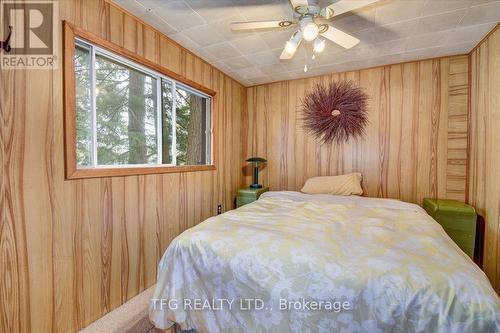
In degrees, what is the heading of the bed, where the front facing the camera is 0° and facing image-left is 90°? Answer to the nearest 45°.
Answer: approximately 0°

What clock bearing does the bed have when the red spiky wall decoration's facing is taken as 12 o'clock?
The bed is roughly at 12 o'clock from the red spiky wall decoration.

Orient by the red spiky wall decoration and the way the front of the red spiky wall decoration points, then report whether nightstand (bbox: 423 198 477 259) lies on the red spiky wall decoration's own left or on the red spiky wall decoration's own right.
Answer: on the red spiky wall decoration's own left

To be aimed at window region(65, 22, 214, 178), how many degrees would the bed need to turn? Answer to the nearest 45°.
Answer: approximately 90° to its right

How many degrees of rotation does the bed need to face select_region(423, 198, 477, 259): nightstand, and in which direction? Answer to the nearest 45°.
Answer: approximately 135° to its left

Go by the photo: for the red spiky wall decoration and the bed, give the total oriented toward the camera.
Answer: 2

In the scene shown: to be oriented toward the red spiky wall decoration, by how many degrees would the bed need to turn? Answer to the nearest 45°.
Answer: approximately 180°

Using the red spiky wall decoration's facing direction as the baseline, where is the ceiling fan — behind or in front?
in front

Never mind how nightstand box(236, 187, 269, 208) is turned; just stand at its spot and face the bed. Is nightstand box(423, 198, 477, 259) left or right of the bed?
left
